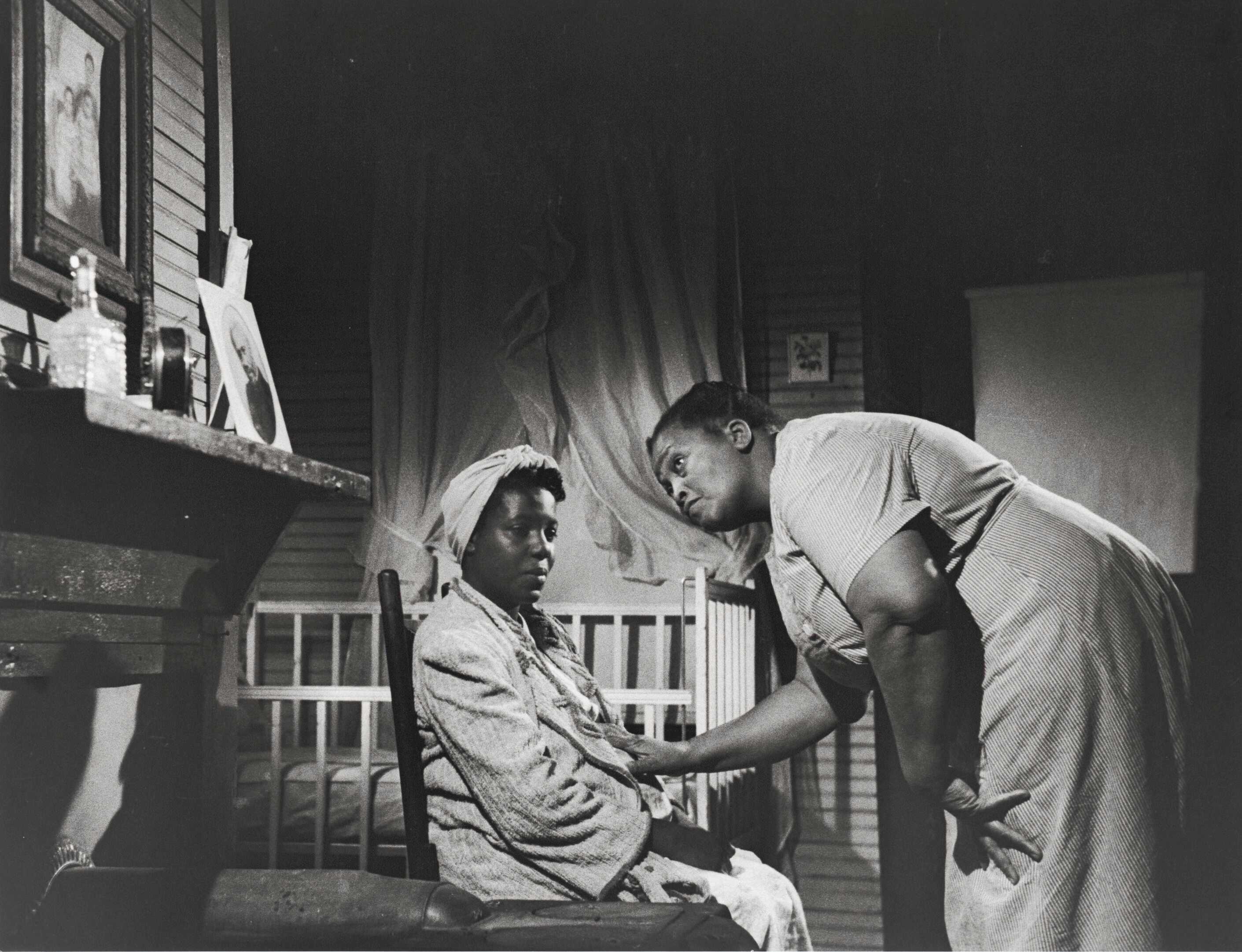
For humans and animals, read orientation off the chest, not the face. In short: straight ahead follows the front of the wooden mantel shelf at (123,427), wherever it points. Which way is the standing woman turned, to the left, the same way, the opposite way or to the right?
the opposite way

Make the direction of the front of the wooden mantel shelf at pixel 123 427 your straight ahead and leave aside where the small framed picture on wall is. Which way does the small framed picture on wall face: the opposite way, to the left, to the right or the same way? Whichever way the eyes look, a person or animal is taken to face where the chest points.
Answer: to the right

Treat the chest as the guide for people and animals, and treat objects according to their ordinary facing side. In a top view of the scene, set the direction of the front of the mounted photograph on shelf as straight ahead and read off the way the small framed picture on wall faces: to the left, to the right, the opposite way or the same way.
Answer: to the right

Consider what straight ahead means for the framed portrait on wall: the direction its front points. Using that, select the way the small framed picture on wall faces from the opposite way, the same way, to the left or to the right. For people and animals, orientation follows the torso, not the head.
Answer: to the right

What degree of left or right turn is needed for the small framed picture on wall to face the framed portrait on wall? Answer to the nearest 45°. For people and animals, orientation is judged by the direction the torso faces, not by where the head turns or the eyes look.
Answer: approximately 45° to its right

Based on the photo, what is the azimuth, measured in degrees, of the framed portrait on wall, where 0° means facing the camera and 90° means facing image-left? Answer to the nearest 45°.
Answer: approximately 315°

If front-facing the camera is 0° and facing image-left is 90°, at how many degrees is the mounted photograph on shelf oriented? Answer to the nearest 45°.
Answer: approximately 315°

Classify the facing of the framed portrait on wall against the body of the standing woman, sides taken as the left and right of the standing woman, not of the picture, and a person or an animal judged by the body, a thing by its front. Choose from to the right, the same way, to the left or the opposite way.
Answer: the opposite way

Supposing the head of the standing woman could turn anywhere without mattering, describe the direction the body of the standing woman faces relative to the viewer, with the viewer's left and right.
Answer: facing to the left of the viewer

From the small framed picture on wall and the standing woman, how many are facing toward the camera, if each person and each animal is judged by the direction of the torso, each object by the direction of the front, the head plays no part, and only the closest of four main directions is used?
1
